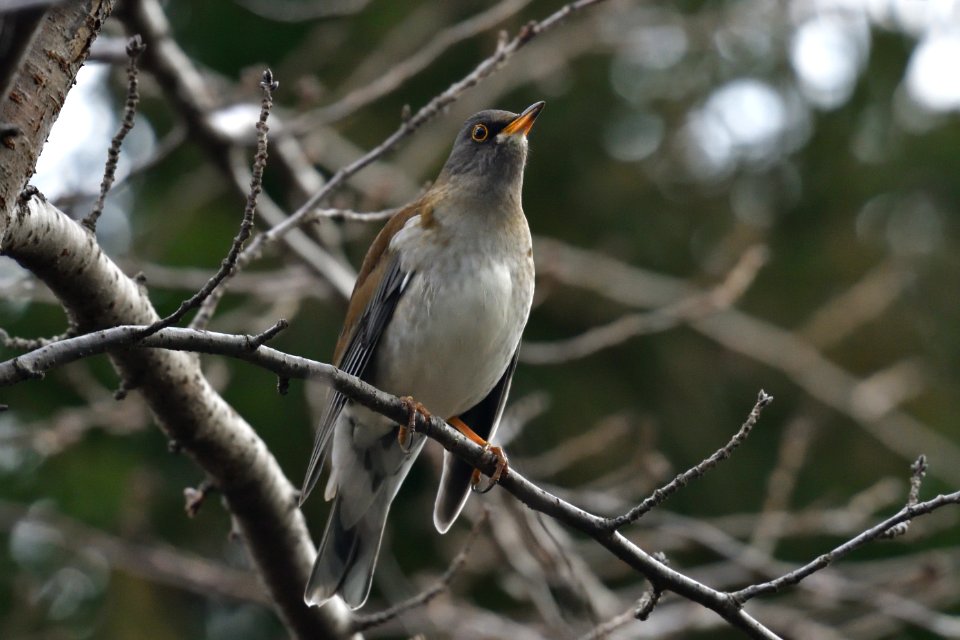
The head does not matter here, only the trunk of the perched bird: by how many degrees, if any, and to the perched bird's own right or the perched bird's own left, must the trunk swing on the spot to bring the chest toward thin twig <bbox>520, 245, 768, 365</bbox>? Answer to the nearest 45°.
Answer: approximately 90° to the perched bird's own left

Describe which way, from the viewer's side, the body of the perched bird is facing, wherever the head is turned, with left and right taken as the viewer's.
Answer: facing the viewer and to the right of the viewer
